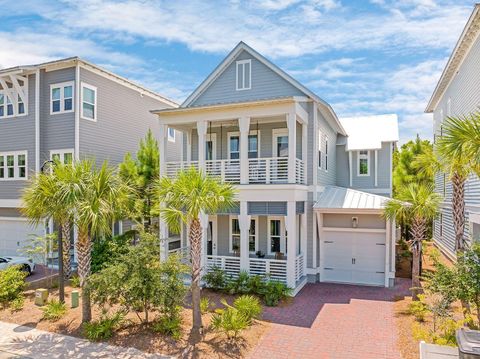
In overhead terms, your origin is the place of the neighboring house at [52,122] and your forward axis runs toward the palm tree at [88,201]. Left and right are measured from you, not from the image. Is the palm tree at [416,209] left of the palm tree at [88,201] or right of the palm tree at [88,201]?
left

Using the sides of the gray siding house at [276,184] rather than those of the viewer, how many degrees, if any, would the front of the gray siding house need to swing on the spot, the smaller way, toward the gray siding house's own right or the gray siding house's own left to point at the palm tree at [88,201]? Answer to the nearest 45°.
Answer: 0° — it already faces it

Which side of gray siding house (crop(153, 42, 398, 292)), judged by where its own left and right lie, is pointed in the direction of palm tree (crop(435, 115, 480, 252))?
left

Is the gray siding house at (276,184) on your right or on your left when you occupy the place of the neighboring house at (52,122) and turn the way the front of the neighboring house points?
on your left

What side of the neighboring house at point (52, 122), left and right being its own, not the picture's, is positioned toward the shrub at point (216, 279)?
left

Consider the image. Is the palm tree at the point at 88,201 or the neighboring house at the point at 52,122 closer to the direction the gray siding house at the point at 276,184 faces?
the palm tree

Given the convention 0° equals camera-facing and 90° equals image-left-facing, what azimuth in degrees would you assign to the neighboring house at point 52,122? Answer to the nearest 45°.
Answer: approximately 45°

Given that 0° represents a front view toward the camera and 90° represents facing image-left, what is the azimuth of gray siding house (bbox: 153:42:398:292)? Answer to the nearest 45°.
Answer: approximately 45°
